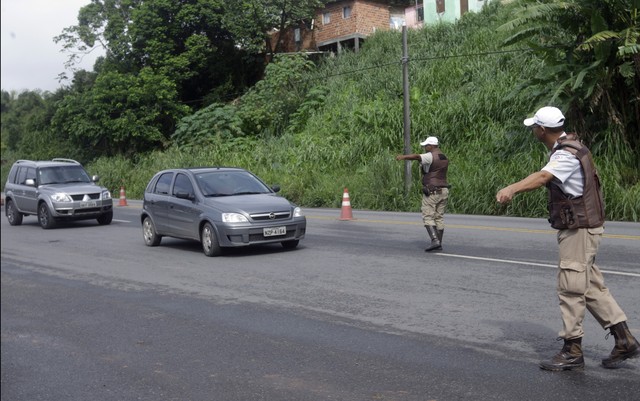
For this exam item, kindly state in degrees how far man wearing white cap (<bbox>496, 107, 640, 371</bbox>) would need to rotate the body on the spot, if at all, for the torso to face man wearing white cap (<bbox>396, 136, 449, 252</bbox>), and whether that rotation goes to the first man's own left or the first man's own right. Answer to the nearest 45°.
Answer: approximately 90° to the first man's own right

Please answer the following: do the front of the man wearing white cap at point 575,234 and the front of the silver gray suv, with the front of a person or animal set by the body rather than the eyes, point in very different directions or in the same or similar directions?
very different directions

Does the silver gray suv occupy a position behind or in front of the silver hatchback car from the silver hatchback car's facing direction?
behind

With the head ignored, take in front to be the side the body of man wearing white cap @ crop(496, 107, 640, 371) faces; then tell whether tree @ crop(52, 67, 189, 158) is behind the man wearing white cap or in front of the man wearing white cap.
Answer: in front

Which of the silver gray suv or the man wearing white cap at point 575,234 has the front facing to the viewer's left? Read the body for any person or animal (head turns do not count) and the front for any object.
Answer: the man wearing white cap

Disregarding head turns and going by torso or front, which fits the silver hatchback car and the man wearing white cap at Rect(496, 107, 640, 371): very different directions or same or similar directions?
very different directions

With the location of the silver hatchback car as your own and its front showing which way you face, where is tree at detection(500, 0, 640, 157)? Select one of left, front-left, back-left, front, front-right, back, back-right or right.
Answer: left

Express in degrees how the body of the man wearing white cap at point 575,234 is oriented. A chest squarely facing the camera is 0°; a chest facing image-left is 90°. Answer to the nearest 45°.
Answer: approximately 90°

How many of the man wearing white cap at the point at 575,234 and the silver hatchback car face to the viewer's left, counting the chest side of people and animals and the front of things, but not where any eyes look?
1

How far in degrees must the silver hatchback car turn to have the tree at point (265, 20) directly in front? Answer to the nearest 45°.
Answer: approximately 135° to its left

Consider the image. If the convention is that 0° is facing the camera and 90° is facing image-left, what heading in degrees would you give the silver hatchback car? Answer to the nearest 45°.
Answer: approximately 315°

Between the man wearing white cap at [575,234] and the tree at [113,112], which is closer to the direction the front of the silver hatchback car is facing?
the man wearing white cap
